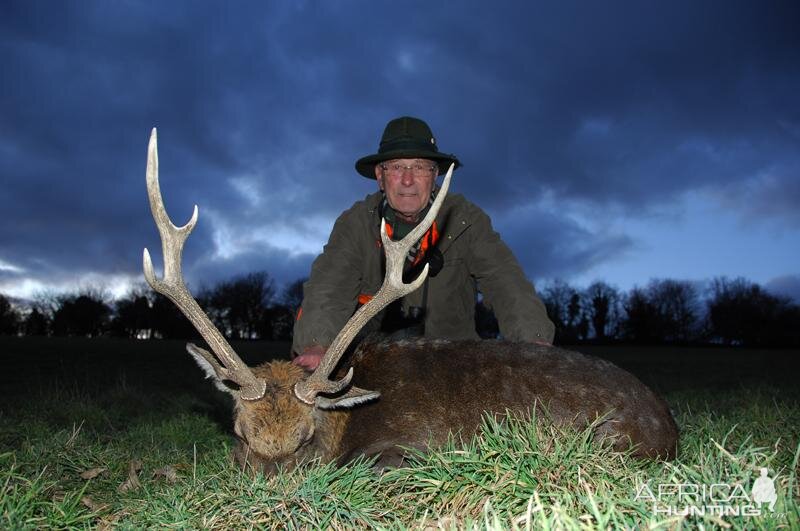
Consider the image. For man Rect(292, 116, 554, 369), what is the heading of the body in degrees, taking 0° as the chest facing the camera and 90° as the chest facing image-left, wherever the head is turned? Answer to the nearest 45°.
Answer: approximately 0°

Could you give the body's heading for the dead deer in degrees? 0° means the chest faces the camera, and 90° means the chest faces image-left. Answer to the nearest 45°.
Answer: approximately 45°

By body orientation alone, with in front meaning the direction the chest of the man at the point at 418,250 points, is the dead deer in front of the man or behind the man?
in front

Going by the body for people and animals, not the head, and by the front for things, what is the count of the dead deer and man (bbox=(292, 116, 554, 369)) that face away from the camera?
0

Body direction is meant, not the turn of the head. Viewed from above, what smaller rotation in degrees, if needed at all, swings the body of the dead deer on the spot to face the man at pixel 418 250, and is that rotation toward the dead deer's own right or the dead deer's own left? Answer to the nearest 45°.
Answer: approximately 135° to the dead deer's own right
